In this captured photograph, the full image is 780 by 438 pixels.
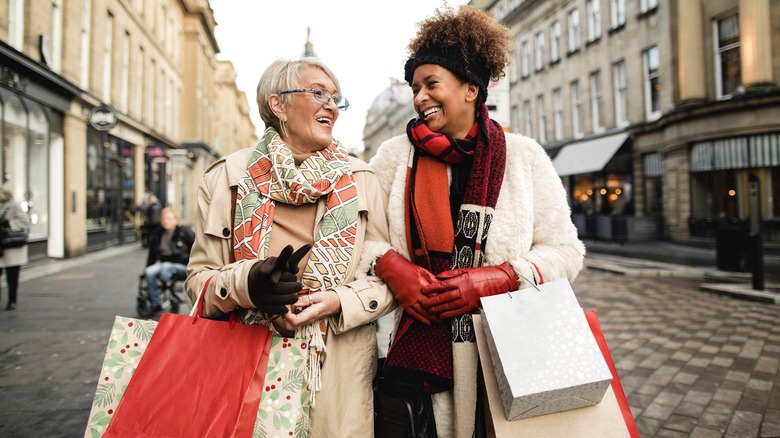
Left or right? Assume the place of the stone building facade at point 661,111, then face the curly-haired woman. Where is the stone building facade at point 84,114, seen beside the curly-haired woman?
right

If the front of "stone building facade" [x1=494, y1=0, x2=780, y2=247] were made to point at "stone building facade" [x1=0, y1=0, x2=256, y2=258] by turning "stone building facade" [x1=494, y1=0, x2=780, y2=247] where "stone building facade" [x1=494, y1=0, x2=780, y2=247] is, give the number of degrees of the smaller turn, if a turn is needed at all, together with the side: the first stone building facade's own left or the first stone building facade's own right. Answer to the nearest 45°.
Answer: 0° — it already faces it

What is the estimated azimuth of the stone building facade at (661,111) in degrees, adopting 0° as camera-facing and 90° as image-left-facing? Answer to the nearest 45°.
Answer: approximately 45°

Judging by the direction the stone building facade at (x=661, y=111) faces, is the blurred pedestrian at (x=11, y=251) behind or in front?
in front

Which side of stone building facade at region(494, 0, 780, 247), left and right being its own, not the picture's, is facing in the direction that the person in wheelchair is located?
front

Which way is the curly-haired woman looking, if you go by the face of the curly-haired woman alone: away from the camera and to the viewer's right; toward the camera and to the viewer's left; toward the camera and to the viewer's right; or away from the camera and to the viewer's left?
toward the camera and to the viewer's left
